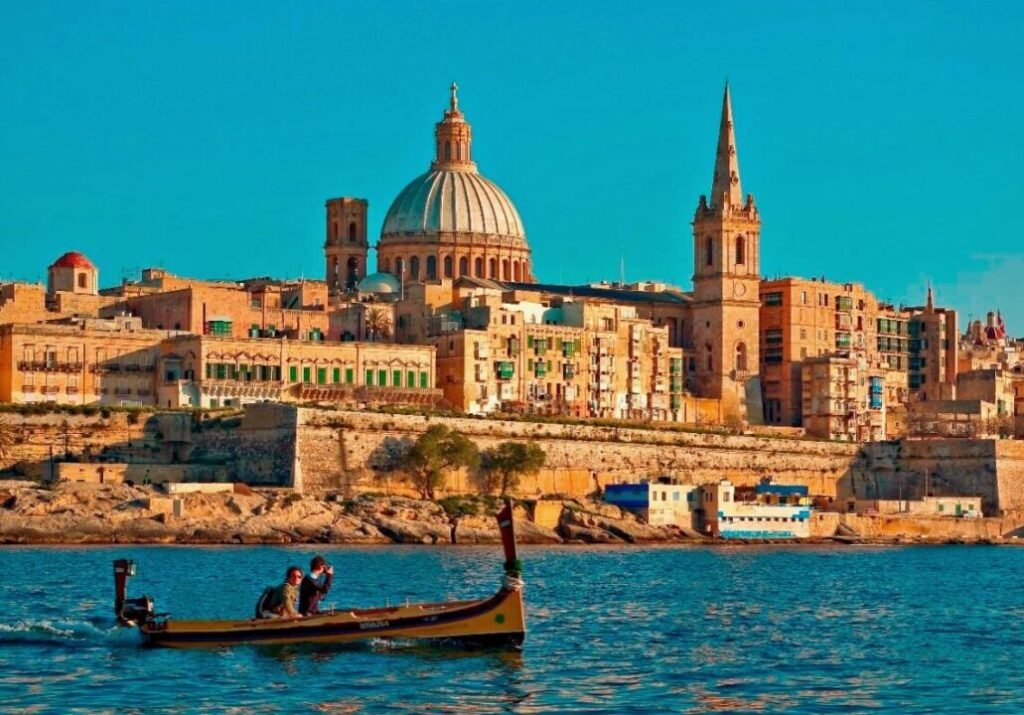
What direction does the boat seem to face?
to the viewer's right
